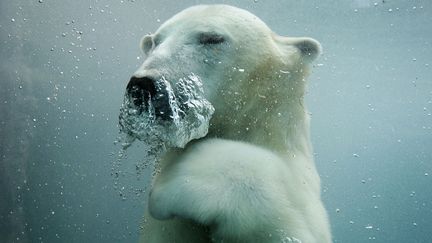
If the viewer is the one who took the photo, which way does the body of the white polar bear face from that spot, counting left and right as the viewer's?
facing the viewer and to the left of the viewer
